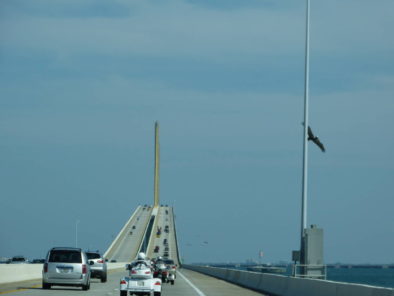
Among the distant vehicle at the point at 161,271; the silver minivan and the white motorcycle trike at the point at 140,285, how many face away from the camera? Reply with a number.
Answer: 3

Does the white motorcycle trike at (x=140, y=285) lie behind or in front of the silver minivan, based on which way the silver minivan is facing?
behind

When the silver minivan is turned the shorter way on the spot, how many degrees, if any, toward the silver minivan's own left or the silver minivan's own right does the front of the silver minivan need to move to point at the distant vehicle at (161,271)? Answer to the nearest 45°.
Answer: approximately 45° to the silver minivan's own right

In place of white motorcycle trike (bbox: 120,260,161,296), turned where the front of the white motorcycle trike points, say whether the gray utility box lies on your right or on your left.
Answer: on your right

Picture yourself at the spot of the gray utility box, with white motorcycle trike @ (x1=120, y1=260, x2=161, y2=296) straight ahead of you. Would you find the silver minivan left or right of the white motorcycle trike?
right

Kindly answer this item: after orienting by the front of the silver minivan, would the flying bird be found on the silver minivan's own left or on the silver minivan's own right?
on the silver minivan's own right

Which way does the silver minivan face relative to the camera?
away from the camera

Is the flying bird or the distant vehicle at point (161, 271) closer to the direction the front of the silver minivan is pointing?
the distant vehicle

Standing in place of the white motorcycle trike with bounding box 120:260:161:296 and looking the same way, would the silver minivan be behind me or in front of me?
in front

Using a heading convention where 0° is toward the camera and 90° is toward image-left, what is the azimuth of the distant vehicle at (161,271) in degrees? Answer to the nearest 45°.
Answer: approximately 180°

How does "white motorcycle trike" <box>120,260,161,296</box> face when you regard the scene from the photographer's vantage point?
facing away from the viewer
